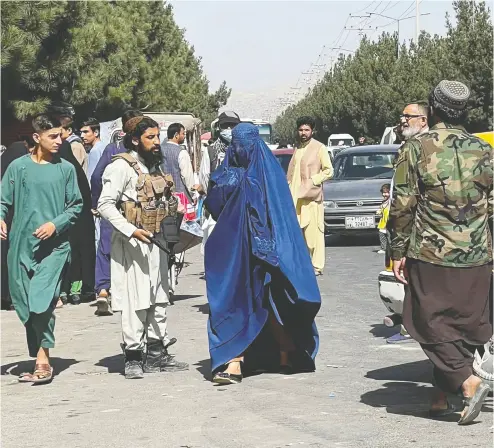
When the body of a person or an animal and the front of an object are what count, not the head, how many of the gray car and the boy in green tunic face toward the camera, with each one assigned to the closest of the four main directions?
2

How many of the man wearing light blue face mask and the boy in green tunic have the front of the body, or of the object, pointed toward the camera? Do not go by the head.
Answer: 2

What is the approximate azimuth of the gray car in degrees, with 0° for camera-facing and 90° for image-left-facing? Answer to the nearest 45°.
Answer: approximately 0°

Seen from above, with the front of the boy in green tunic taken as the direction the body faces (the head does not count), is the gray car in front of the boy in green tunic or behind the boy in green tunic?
behind

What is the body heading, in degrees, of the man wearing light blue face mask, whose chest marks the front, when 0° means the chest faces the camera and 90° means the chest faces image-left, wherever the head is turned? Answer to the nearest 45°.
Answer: approximately 0°

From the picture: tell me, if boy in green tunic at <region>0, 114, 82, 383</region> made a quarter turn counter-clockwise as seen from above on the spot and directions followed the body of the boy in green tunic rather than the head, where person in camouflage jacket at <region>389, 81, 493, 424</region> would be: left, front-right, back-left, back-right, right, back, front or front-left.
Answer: front-right
